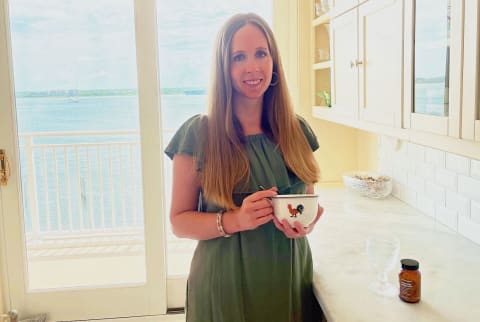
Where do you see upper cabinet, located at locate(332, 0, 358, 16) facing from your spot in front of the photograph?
facing to the left of the viewer

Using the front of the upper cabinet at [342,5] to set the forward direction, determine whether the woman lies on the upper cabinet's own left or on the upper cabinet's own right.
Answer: on the upper cabinet's own left

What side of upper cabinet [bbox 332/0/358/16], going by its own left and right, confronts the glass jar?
left

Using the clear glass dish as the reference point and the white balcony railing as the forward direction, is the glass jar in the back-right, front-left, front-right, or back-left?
back-left

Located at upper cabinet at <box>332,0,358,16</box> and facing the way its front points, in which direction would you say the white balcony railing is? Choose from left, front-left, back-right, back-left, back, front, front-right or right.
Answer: front-right

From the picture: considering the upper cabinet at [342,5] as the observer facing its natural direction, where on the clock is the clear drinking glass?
The clear drinking glass is roughly at 9 o'clock from the upper cabinet.

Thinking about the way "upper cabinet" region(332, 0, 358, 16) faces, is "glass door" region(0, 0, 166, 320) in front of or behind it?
in front

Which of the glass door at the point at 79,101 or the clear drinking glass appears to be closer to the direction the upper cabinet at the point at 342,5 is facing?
the glass door
